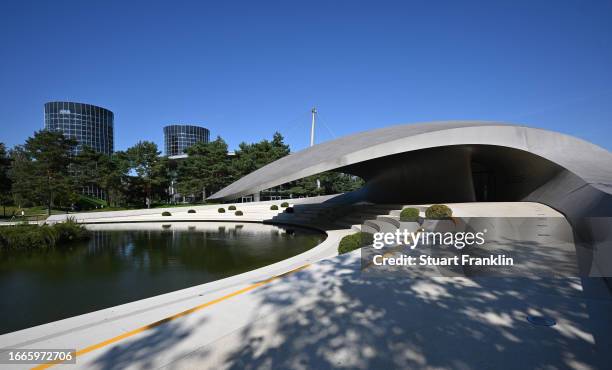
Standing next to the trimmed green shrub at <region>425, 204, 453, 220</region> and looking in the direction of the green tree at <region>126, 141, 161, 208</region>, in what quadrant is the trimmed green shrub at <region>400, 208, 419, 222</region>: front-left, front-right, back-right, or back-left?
front-left

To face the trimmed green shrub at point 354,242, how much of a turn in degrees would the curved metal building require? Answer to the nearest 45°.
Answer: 0° — it already faces it

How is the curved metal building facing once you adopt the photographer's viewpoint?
facing the viewer and to the left of the viewer

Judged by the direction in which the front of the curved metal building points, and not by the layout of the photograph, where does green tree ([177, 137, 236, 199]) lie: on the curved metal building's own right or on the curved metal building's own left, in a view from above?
on the curved metal building's own right

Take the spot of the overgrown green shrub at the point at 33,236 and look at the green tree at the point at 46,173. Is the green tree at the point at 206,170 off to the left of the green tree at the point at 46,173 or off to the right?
right

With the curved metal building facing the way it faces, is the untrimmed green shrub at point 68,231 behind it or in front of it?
in front

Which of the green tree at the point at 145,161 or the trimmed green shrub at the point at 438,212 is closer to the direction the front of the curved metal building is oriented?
the trimmed green shrub

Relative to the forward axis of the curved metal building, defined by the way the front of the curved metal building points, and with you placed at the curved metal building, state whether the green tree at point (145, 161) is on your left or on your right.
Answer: on your right

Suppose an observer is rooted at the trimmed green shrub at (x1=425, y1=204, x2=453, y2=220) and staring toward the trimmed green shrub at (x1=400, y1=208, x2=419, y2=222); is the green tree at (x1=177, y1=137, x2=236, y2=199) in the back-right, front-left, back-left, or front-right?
front-right

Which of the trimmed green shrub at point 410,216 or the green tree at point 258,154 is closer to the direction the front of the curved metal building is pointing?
the trimmed green shrub

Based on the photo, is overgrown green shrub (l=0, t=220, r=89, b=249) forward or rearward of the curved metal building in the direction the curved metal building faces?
forward

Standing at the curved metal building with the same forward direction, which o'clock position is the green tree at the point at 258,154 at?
The green tree is roughly at 3 o'clock from the curved metal building.
